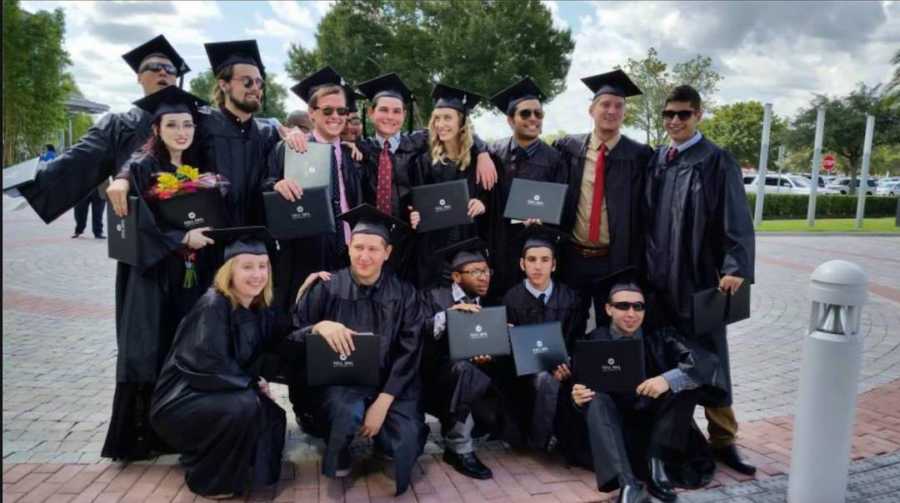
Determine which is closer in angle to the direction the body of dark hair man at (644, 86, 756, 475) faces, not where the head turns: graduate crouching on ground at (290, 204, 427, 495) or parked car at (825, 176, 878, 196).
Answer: the graduate crouching on ground

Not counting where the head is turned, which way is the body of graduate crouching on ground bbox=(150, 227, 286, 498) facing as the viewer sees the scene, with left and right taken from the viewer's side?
facing the viewer and to the right of the viewer

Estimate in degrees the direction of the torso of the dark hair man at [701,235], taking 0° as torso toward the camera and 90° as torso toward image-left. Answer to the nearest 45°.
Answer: approximately 45°

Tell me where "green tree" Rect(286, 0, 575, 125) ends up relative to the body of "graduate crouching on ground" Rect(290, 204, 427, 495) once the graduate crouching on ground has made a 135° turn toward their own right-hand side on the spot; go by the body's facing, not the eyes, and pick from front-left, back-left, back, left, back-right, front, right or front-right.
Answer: front-right

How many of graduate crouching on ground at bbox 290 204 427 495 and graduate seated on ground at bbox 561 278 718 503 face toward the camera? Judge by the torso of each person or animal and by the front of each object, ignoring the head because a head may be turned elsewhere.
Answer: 2

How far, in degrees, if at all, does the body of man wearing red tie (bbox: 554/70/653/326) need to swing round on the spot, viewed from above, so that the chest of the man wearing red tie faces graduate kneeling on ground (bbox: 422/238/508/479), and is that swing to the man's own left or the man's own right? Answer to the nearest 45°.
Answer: approximately 45° to the man's own right

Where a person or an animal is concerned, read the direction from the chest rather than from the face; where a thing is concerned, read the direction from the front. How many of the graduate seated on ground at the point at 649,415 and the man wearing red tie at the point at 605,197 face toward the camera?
2

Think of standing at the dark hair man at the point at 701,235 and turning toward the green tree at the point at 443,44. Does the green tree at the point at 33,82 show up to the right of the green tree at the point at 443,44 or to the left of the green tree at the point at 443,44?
left

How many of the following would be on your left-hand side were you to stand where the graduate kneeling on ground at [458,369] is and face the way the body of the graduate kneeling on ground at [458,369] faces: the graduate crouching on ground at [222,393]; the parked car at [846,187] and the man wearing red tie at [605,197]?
2
